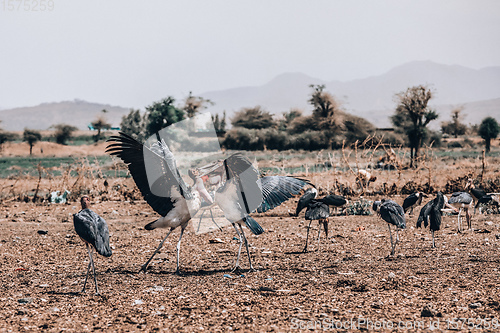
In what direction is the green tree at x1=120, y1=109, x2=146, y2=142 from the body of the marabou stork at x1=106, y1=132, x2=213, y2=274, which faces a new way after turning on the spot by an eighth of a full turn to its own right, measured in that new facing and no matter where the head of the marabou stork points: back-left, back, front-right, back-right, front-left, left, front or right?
back-left

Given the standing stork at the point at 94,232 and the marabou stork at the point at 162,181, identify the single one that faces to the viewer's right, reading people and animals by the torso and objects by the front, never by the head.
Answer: the marabou stork

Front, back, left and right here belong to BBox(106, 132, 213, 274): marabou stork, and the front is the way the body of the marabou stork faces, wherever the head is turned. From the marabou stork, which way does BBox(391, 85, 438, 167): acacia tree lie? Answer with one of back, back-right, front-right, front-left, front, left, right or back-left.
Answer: front-left

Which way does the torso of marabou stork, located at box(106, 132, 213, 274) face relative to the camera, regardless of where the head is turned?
to the viewer's right

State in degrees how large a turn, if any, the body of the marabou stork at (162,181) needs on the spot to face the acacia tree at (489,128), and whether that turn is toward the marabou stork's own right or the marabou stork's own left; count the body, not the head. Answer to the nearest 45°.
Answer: approximately 45° to the marabou stork's own left

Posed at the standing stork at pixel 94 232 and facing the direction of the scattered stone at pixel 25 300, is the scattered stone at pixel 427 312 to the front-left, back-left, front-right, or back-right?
back-left

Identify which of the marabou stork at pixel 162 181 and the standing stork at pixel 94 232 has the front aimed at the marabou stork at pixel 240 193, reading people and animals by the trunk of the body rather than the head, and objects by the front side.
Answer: the marabou stork at pixel 162 181

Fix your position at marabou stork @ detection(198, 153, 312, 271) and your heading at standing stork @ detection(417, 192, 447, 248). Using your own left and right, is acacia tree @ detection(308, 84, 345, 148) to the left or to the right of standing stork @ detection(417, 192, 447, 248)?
left

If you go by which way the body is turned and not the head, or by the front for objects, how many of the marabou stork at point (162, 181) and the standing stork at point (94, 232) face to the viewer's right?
1

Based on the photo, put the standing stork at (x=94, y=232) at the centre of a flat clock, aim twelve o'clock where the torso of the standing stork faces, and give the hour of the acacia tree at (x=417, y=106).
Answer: The acacia tree is roughly at 3 o'clock from the standing stork.

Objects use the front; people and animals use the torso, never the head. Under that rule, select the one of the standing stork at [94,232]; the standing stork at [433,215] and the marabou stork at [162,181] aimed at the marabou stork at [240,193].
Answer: the marabou stork at [162,181]

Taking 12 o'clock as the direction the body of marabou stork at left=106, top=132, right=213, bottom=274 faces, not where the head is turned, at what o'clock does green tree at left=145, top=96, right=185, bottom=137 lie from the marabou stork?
The green tree is roughly at 9 o'clock from the marabou stork.

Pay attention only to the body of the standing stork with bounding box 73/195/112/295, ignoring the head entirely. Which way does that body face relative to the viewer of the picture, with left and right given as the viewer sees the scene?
facing away from the viewer and to the left of the viewer
